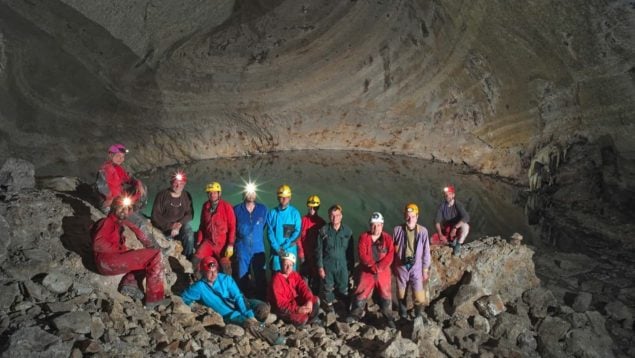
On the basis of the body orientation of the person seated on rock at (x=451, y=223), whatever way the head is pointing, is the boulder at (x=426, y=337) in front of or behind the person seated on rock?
in front

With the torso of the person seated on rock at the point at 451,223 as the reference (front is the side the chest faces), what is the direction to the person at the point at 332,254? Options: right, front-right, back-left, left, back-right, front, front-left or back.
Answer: front-right

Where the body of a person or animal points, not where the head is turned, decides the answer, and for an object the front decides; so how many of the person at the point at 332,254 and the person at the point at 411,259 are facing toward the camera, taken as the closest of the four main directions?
2

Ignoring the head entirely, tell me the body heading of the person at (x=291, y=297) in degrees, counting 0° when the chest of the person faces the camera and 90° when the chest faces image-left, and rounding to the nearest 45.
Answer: approximately 315°

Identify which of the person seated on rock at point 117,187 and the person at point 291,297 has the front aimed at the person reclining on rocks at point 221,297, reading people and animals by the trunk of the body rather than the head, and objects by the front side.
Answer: the person seated on rock at point 117,187

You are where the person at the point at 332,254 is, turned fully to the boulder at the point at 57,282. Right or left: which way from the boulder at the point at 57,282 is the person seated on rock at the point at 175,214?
right

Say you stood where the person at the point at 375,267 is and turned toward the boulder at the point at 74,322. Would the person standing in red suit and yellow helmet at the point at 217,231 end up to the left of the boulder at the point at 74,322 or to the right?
right

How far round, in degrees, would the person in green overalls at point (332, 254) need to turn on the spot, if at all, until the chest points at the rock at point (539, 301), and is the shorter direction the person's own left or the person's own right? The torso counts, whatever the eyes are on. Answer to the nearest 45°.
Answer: approximately 90° to the person's own left

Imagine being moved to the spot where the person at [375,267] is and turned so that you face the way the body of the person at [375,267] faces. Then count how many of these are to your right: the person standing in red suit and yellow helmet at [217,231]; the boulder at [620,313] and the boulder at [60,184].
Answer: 2

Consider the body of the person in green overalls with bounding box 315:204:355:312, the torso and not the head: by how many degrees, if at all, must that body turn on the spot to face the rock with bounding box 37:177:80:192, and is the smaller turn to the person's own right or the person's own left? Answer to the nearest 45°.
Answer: approximately 90° to the person's own right

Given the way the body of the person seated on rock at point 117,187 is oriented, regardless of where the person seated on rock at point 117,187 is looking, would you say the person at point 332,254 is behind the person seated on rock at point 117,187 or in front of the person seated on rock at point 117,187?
in front

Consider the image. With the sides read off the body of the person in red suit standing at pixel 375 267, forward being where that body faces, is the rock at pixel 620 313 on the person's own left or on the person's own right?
on the person's own left

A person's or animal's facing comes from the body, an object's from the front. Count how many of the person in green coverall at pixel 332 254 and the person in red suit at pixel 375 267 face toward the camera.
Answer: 2
